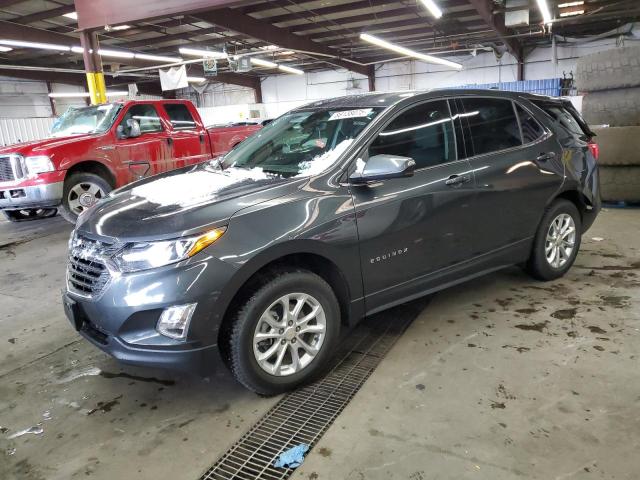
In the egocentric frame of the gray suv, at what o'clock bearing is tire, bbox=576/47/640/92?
The tire is roughly at 6 o'clock from the gray suv.

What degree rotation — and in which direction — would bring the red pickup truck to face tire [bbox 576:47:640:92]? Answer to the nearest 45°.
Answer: approximately 135° to its left

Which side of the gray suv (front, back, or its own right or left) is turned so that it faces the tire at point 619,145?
back

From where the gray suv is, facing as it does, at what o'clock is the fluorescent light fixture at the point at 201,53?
The fluorescent light fixture is roughly at 4 o'clock from the gray suv.

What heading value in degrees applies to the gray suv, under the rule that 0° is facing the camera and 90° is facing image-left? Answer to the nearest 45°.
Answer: approximately 45°

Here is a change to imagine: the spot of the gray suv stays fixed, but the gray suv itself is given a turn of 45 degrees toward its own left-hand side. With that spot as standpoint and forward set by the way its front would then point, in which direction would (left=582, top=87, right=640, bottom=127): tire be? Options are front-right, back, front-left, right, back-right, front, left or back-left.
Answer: back-left

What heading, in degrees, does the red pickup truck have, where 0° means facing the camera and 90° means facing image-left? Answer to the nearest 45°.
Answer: approximately 45°

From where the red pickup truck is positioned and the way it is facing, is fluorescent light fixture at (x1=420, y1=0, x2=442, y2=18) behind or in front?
behind
